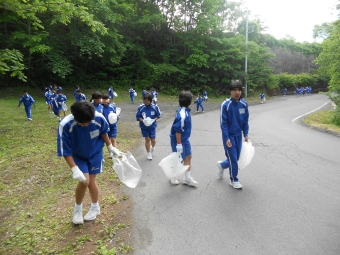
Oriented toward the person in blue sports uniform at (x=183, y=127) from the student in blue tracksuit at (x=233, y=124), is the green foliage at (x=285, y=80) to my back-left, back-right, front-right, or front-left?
back-right

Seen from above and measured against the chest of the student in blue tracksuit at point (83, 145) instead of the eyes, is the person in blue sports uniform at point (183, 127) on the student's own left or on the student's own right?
on the student's own left

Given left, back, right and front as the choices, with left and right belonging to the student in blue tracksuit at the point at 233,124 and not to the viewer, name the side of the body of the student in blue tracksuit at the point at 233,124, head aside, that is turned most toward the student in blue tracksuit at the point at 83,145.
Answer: right

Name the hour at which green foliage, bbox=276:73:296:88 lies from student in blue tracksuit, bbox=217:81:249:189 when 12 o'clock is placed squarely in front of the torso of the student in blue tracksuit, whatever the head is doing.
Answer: The green foliage is roughly at 8 o'clock from the student in blue tracksuit.

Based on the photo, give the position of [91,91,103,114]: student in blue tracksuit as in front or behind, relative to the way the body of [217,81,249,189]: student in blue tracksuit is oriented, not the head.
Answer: behind
